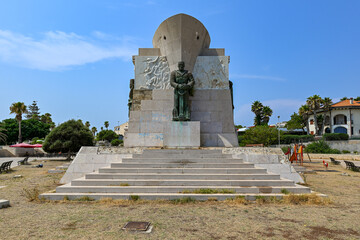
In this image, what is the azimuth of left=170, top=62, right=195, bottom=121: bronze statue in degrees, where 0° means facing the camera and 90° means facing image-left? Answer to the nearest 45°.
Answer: approximately 0°

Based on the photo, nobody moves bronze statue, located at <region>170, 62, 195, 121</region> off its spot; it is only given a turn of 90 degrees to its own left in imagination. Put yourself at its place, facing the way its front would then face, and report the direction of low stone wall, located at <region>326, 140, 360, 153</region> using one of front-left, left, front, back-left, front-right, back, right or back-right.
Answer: front-left

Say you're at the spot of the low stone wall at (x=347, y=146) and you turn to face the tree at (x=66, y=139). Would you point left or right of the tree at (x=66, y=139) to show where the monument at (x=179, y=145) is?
left

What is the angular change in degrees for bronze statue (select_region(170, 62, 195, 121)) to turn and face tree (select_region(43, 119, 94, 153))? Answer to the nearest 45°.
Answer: approximately 135° to its right

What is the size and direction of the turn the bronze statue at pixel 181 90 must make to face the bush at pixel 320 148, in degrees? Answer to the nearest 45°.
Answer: approximately 135° to its left
